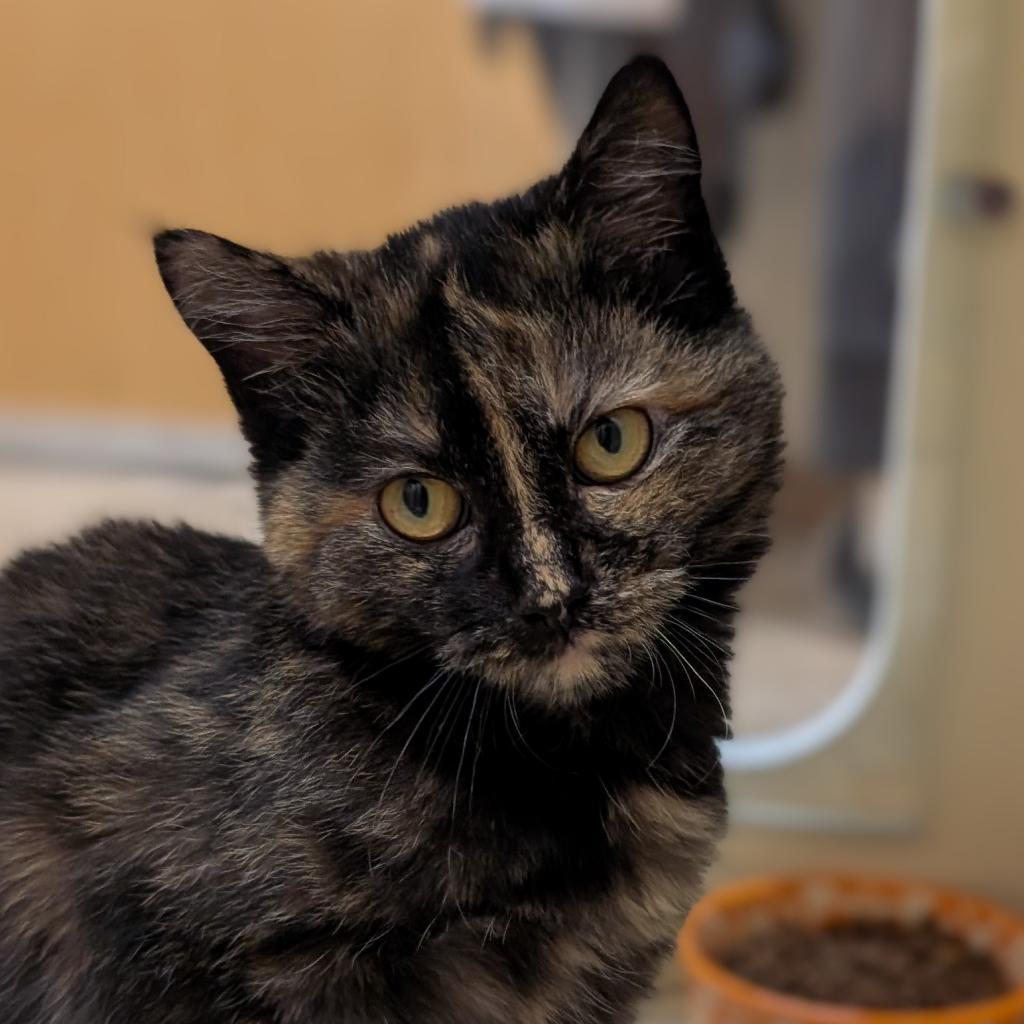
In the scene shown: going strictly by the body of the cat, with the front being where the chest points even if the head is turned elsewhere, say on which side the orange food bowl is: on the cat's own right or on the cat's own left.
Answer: on the cat's own left

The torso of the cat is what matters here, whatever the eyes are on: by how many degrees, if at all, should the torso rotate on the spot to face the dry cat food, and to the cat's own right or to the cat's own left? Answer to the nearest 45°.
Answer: approximately 90° to the cat's own left

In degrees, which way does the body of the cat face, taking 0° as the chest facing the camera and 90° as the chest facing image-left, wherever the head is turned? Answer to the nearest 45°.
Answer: approximately 315°
